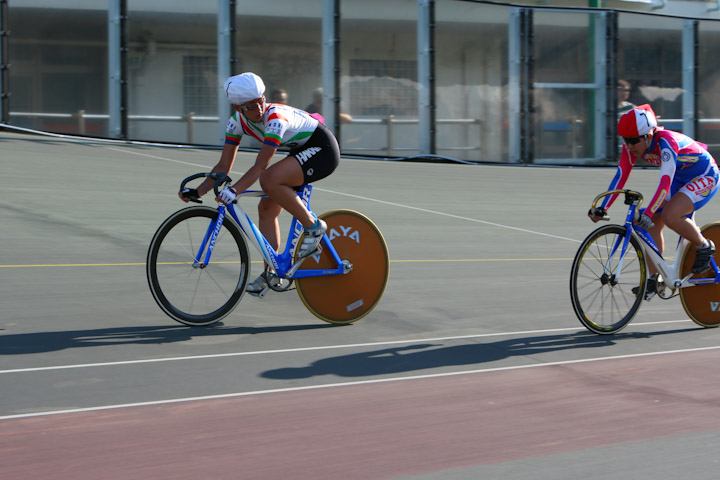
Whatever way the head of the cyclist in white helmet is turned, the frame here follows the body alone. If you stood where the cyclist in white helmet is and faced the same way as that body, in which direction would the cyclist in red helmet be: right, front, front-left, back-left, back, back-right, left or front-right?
back-left

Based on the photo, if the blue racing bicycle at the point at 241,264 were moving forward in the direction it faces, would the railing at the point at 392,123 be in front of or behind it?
behind

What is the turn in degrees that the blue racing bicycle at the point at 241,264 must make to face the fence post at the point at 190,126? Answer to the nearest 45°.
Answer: approximately 135° to its right

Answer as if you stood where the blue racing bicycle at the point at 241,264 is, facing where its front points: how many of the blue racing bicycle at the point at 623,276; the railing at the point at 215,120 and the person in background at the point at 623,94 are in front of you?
0

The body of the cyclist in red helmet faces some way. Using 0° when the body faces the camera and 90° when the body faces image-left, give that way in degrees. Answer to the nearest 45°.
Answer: approximately 45°

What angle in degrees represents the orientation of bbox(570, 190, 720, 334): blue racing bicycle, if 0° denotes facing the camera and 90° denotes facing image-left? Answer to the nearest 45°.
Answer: approximately 45°

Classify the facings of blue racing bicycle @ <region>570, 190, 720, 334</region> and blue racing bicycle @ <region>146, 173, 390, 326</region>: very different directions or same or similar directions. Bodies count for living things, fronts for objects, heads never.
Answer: same or similar directions

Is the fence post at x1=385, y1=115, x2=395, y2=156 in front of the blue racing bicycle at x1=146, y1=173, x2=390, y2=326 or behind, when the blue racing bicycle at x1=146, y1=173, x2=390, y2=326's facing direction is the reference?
behind

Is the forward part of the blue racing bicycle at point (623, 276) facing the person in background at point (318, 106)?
no

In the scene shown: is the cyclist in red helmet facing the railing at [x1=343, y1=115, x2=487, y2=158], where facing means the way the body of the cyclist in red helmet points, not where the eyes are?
no

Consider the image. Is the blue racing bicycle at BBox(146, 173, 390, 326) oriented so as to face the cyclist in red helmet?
no

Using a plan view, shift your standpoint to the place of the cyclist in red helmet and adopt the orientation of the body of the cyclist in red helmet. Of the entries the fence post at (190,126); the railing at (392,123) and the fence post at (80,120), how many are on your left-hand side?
0

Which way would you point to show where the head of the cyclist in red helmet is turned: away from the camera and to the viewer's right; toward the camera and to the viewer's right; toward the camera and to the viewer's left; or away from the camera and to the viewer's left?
toward the camera and to the viewer's left

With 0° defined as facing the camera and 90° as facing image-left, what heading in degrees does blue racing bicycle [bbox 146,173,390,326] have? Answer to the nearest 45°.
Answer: approximately 45°

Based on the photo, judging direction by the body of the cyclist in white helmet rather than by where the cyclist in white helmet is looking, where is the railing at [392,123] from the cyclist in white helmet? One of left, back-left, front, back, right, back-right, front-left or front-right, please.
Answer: back-right

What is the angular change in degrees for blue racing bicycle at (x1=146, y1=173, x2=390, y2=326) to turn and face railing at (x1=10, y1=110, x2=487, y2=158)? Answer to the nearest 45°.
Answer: approximately 135° to its right

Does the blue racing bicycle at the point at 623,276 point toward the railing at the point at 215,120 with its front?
no

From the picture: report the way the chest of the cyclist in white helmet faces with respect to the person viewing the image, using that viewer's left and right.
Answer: facing the viewer and to the left of the viewer
